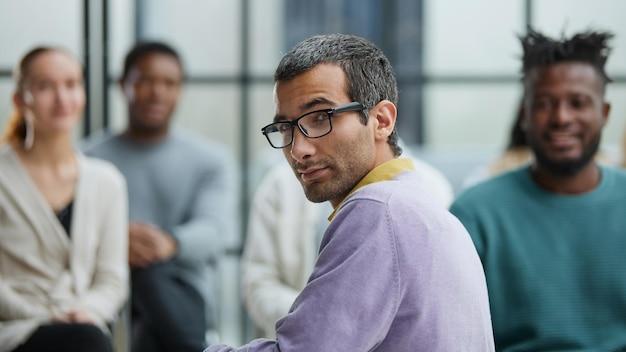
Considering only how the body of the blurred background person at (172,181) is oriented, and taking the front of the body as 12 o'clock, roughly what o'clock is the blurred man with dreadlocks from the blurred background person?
The blurred man with dreadlocks is roughly at 11 o'clock from the blurred background person.

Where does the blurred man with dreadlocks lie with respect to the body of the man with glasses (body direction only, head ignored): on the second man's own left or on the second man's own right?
on the second man's own right

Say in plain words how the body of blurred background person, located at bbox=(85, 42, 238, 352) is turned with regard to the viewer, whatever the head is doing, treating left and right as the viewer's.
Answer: facing the viewer

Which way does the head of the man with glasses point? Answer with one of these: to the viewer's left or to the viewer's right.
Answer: to the viewer's left

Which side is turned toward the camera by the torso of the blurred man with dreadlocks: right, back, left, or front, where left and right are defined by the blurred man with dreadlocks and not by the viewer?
front

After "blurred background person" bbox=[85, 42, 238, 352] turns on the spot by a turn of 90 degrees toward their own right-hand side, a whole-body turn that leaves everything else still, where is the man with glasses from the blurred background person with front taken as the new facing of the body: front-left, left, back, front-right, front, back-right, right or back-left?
left

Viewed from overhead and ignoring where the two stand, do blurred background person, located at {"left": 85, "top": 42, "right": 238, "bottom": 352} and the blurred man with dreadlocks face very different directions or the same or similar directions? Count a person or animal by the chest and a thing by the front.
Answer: same or similar directions

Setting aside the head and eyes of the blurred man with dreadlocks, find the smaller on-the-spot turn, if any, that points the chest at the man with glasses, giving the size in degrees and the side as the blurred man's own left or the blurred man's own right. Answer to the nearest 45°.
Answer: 0° — they already face them

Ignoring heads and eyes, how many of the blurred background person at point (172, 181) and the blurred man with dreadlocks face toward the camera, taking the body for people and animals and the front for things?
2

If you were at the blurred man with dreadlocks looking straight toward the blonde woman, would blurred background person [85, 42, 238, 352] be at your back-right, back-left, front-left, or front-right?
front-right

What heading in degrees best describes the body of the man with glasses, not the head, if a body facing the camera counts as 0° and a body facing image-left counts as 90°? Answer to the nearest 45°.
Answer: approximately 135°
